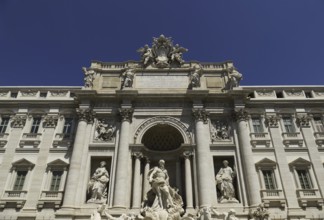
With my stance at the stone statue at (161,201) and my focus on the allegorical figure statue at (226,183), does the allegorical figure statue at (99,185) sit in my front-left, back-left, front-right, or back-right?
back-left

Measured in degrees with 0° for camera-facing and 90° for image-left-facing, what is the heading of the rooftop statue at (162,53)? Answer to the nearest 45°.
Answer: approximately 0°

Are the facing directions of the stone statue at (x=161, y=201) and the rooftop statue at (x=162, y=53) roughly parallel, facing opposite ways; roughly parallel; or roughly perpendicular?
roughly parallel

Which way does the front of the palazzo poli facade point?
toward the camera

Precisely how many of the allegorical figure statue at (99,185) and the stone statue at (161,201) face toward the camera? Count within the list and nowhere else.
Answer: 2

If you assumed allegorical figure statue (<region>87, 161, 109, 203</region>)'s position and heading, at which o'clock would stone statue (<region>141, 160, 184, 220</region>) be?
The stone statue is roughly at 10 o'clock from the allegorical figure statue.

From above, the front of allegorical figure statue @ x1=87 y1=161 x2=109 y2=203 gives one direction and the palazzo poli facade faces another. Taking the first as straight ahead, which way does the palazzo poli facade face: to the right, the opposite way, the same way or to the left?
the same way

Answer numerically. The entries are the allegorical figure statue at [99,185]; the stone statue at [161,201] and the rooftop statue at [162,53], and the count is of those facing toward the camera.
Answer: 3

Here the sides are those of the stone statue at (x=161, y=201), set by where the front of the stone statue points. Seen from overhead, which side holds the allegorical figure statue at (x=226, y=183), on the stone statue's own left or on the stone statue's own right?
on the stone statue's own left

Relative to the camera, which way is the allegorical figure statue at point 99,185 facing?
toward the camera
